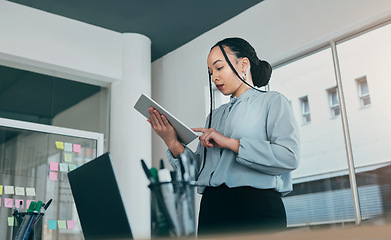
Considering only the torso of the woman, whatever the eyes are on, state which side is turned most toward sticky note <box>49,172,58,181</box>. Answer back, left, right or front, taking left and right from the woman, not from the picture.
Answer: right

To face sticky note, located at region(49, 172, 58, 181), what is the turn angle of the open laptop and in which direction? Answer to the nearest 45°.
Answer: approximately 45° to its left

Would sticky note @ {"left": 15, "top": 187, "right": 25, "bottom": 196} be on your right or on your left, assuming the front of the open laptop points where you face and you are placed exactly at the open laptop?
on your left

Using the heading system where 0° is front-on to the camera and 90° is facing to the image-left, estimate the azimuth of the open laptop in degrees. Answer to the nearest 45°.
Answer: approximately 225°

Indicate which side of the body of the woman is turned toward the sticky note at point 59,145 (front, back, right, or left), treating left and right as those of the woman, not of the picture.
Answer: right

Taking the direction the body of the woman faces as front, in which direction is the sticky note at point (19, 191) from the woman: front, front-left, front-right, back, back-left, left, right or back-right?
right

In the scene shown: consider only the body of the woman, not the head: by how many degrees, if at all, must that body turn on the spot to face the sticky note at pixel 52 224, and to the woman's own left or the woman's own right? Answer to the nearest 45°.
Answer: approximately 90° to the woman's own right

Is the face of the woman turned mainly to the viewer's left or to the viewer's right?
to the viewer's left

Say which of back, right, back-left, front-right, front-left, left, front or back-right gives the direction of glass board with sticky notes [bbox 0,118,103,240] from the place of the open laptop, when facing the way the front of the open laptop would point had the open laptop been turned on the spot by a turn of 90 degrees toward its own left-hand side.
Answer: front-right

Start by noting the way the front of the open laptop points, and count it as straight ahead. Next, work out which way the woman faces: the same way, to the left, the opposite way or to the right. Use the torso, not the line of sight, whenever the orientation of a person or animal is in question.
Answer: the opposite way

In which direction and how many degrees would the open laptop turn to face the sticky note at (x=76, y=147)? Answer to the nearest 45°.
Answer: approximately 45° to its left

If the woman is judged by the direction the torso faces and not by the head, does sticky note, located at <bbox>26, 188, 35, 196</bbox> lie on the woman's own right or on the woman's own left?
on the woman's own right

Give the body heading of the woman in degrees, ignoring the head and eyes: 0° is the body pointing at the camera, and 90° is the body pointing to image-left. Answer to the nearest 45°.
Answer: approximately 45°
